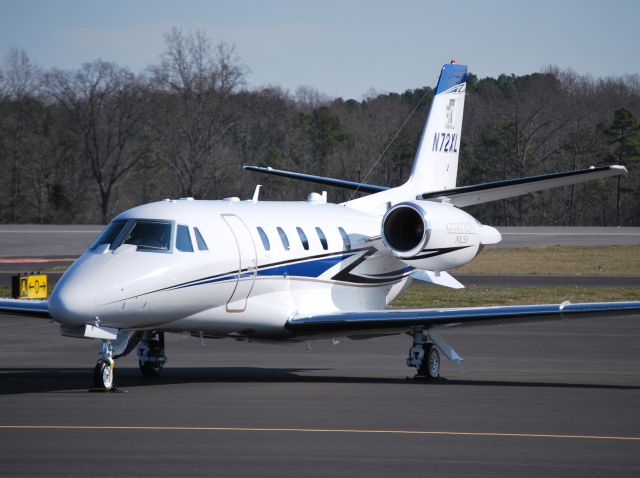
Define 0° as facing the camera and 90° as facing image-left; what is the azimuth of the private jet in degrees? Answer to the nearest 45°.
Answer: approximately 45°

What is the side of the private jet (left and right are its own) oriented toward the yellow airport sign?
right
